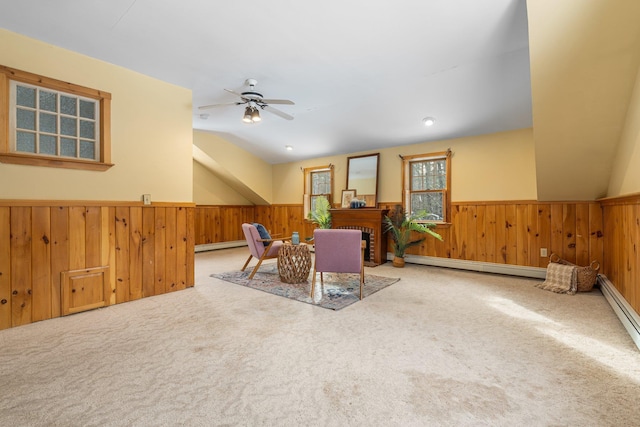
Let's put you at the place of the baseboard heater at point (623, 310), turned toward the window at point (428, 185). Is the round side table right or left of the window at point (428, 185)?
left

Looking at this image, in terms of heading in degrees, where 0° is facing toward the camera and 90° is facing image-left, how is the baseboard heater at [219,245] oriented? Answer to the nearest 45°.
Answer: approximately 315°

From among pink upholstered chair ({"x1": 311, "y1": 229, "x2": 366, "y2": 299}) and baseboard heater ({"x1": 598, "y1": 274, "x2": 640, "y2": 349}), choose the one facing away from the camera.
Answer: the pink upholstered chair

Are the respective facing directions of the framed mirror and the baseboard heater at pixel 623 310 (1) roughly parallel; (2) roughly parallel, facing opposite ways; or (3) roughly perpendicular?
roughly perpendicular

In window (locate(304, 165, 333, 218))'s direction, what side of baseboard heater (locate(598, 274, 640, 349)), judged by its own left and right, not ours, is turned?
front

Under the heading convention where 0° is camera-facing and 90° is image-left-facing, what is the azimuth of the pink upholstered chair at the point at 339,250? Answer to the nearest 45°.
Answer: approximately 180°

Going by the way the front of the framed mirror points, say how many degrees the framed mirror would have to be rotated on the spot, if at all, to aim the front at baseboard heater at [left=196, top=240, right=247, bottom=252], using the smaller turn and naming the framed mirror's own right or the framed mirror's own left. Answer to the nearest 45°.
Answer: approximately 45° to the framed mirror's own right

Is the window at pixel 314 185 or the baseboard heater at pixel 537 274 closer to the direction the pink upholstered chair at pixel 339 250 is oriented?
the window

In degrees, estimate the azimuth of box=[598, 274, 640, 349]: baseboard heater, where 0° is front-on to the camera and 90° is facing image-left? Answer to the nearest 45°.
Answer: approximately 90°

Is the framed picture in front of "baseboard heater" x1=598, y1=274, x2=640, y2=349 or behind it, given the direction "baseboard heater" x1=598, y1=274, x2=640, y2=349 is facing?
in front

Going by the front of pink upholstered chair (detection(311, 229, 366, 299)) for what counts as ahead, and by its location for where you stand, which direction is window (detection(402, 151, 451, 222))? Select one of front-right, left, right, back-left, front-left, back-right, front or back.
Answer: front-right

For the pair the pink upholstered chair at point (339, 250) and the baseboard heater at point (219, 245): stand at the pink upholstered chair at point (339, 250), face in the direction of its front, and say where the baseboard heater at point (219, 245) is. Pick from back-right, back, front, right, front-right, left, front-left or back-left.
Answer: front-left

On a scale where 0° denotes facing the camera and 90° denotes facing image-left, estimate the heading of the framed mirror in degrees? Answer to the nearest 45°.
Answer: approximately 45°
